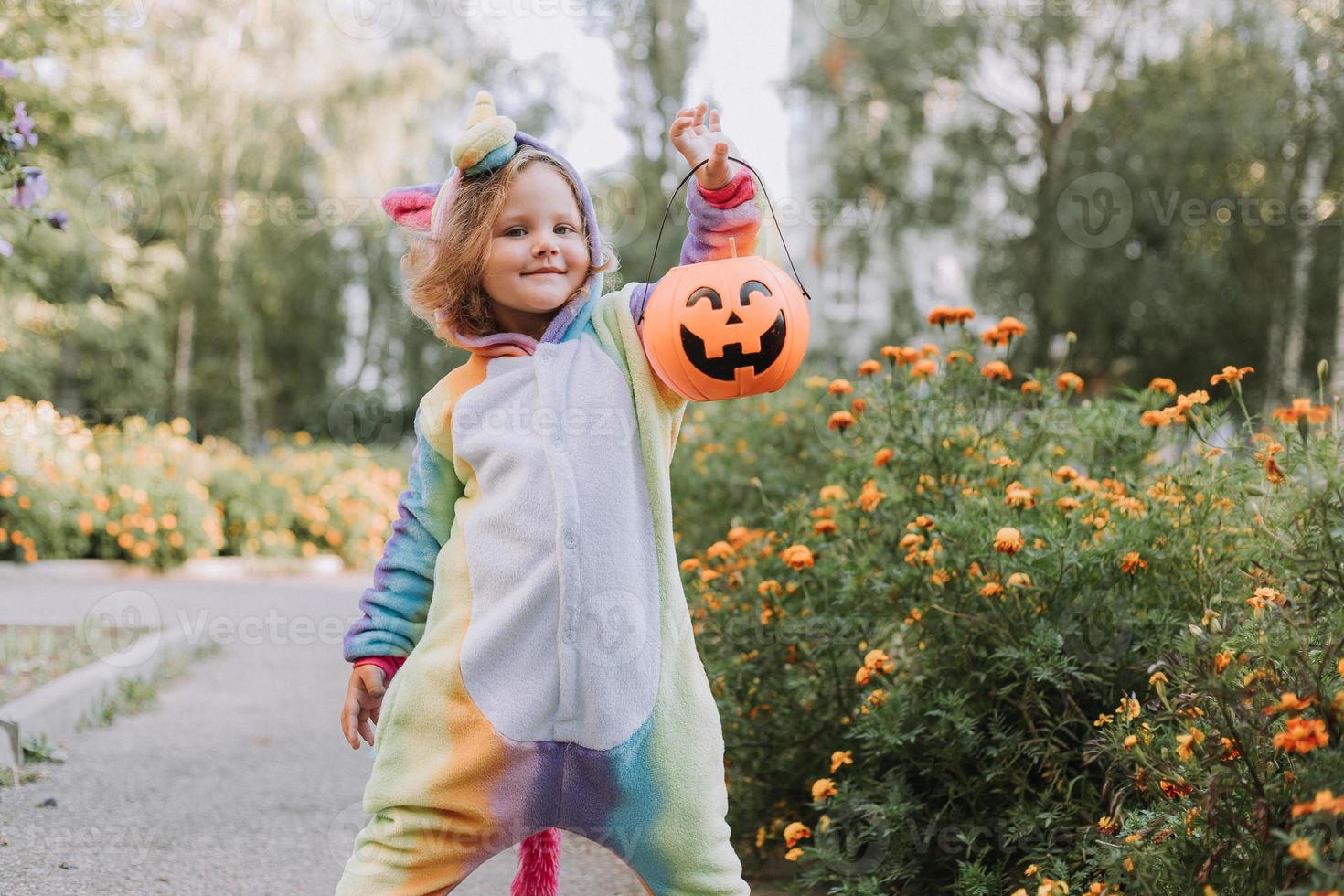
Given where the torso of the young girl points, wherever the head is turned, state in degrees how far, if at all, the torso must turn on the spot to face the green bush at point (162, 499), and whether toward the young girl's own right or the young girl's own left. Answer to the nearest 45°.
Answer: approximately 180°

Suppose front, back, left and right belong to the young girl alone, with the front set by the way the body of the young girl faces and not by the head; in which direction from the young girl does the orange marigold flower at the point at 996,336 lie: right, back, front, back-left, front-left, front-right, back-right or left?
back-left

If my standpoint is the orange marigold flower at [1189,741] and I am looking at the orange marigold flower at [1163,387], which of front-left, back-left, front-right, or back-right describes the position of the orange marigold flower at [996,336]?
front-left

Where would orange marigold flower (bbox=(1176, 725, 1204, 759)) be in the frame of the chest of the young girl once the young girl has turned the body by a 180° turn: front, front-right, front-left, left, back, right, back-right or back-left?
right

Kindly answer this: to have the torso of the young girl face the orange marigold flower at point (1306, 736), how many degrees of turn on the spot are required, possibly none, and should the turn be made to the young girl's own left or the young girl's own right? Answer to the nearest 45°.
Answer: approximately 45° to the young girl's own left

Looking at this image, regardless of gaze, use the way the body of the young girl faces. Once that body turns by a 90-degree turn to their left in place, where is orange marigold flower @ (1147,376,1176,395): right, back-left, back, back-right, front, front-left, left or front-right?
front-left

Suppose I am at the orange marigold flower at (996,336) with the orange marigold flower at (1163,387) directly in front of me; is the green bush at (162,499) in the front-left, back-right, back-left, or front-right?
back-left

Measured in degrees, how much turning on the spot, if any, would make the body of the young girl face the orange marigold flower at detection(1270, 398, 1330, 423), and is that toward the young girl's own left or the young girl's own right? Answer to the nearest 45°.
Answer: approximately 90° to the young girl's own left

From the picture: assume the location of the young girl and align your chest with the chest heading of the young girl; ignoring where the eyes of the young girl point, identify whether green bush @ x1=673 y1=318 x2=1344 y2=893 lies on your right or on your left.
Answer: on your left

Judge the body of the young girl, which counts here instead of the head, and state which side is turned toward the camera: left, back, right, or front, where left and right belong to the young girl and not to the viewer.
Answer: front
